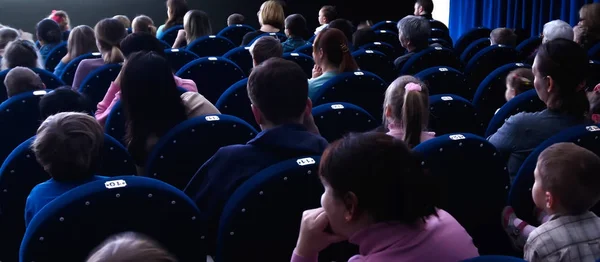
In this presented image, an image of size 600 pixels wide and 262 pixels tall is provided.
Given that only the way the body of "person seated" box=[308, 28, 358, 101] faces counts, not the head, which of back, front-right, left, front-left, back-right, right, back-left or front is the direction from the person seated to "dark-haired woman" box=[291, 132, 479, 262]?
back-left

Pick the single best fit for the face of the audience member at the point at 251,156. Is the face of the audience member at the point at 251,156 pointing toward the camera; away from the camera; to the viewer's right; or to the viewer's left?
away from the camera

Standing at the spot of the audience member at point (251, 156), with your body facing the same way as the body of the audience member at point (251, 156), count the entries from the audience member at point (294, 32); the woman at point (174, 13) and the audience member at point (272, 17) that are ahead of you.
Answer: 3

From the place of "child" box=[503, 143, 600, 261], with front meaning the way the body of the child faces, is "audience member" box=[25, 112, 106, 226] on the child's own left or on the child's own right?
on the child's own left

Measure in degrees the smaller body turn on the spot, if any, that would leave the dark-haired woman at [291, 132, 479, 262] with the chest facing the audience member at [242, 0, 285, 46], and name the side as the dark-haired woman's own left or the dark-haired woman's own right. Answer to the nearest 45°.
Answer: approximately 45° to the dark-haired woman's own right

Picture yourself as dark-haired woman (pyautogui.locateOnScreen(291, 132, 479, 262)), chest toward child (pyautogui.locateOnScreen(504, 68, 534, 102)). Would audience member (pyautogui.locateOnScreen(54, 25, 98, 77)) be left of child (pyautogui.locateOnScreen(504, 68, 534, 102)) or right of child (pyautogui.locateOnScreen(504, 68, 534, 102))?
left

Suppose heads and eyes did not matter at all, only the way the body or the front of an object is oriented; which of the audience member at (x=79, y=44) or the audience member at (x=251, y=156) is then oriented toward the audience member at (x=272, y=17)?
the audience member at (x=251, y=156)

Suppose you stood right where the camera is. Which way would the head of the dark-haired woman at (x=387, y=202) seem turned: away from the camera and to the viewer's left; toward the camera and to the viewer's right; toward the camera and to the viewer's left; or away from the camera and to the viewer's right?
away from the camera and to the viewer's left

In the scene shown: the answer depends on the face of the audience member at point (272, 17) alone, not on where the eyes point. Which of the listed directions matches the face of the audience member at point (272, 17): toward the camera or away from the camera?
away from the camera

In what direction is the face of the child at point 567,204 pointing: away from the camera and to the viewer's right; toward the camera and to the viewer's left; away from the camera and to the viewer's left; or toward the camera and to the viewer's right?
away from the camera and to the viewer's left

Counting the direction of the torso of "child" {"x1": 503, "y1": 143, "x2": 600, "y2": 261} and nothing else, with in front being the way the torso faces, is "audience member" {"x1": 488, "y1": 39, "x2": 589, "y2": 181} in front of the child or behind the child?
in front

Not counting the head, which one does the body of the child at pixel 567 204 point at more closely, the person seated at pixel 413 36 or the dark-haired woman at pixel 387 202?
the person seated

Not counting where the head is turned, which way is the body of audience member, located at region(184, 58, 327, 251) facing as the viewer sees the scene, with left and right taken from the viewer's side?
facing away from the viewer

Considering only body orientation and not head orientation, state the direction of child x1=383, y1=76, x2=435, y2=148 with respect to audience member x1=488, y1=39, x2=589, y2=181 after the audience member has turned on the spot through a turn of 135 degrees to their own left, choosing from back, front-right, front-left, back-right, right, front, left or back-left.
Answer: front-right
